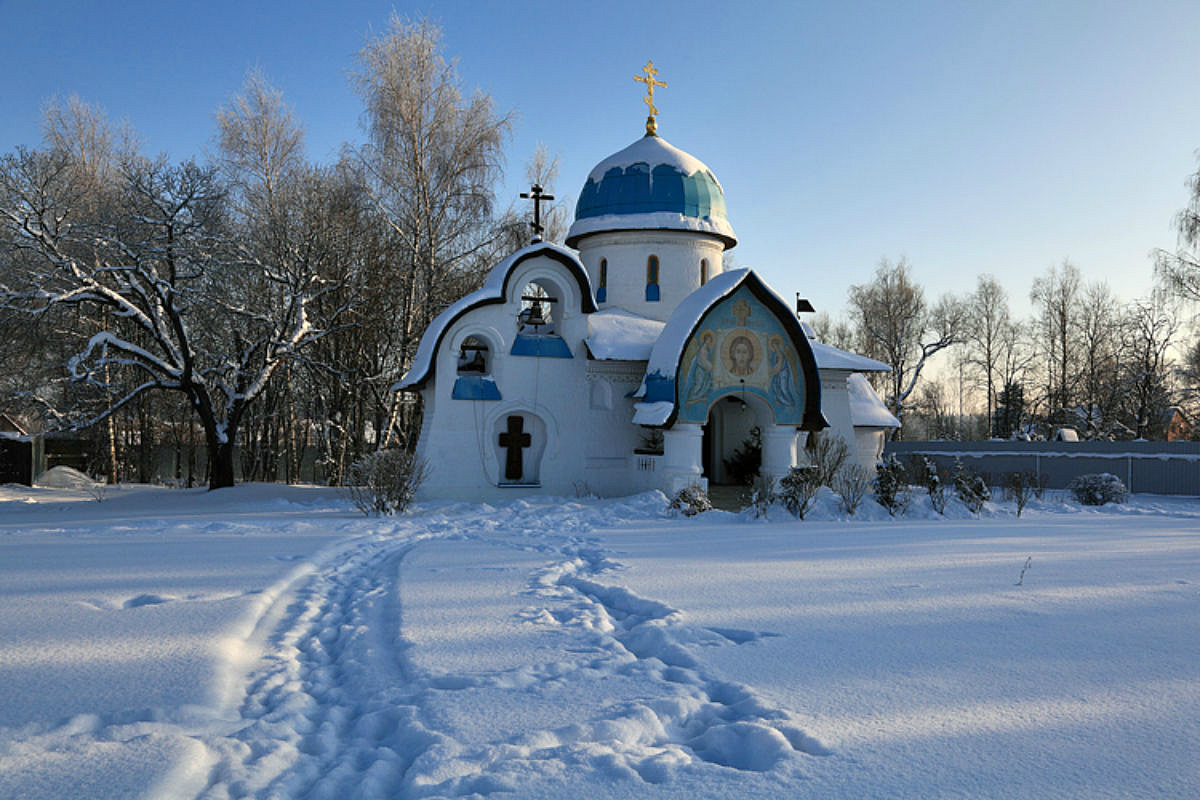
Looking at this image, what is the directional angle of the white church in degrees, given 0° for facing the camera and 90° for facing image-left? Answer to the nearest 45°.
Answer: approximately 315°

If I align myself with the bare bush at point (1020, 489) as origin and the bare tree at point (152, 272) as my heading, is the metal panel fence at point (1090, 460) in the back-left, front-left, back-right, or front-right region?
back-right

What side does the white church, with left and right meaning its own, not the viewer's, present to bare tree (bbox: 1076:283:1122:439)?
left

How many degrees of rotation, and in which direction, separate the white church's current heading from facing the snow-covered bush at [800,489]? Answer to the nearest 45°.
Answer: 0° — it already faces it

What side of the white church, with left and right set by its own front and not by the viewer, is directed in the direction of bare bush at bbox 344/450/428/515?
right

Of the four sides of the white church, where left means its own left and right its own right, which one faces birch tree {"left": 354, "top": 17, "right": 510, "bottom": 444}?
back

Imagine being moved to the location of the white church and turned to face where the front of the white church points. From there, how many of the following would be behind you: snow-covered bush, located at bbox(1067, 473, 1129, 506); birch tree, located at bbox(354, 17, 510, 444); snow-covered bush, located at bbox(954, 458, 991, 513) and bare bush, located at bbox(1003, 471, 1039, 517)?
1

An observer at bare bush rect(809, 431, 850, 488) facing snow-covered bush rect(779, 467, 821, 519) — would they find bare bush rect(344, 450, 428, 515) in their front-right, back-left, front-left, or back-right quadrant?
front-right

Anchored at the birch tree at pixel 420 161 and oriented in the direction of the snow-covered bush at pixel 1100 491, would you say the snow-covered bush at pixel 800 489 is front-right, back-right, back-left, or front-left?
front-right

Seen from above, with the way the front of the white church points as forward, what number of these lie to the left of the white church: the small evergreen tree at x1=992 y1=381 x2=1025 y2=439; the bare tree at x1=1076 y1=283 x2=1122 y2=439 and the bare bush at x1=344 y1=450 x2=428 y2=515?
2

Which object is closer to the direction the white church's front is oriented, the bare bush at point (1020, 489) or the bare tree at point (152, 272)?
the bare bush

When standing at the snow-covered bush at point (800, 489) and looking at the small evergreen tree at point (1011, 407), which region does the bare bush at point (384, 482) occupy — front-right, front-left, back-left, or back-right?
back-left

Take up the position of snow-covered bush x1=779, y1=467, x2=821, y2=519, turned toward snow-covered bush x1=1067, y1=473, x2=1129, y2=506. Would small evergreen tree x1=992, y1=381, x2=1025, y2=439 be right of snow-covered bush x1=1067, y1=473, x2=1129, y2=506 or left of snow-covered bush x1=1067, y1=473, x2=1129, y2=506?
left

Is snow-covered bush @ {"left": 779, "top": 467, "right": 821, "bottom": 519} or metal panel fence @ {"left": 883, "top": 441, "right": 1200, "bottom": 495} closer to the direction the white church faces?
the snow-covered bush

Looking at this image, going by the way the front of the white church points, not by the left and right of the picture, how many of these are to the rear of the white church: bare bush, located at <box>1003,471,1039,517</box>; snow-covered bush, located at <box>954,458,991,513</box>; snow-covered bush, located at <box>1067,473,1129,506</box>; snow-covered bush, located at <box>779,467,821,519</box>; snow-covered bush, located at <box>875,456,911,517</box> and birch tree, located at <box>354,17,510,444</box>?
1

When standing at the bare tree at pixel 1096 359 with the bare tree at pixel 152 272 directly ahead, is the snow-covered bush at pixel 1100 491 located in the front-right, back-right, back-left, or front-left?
front-left

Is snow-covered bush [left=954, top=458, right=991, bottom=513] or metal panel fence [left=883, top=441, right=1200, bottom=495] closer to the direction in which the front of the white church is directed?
the snow-covered bush

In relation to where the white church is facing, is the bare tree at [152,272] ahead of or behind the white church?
behind

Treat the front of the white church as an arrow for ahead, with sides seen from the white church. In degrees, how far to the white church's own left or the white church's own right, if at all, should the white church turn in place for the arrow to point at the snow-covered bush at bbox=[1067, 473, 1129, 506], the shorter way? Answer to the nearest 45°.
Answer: approximately 45° to the white church's own left
